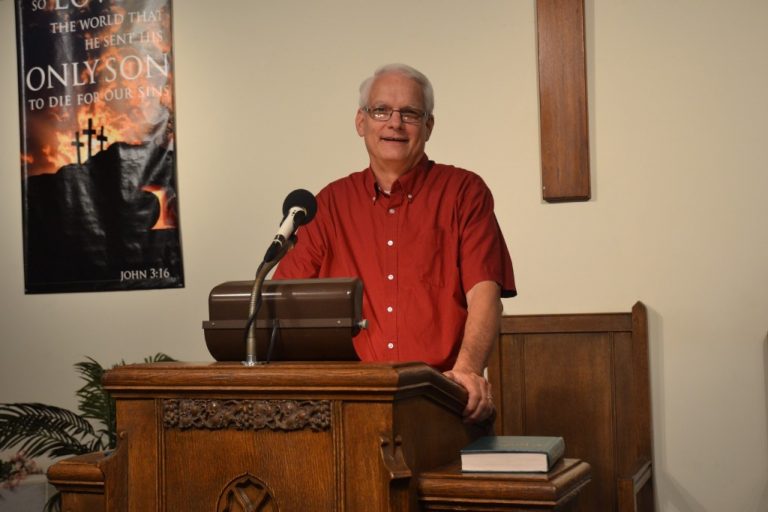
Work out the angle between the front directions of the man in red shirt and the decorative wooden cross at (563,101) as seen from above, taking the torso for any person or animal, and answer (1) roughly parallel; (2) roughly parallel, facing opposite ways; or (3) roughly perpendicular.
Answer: roughly parallel

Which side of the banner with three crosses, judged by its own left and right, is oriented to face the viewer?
front

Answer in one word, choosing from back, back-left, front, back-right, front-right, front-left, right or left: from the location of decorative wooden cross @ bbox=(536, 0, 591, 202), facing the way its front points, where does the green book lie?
front

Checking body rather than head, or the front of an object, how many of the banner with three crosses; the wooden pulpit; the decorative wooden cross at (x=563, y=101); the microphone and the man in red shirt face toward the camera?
4

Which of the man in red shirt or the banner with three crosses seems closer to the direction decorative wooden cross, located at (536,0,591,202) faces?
the man in red shirt

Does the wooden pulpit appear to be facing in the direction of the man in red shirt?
no

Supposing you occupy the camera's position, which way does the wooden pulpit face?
facing the viewer

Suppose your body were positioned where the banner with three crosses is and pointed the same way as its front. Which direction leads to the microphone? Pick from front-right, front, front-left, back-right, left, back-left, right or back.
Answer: front

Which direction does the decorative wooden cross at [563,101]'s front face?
toward the camera

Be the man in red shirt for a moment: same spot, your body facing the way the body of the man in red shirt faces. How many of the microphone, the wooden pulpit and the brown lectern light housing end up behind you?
0

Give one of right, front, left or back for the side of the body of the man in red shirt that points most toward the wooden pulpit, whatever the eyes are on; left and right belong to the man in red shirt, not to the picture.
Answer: front

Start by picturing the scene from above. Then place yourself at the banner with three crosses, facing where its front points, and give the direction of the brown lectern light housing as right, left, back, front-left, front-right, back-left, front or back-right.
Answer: front

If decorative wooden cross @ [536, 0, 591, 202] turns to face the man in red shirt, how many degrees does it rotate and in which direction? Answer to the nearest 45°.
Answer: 0° — it already faces them

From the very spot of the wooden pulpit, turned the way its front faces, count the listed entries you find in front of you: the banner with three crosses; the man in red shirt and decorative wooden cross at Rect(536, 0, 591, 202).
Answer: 0

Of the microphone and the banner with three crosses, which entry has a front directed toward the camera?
the banner with three crosses
